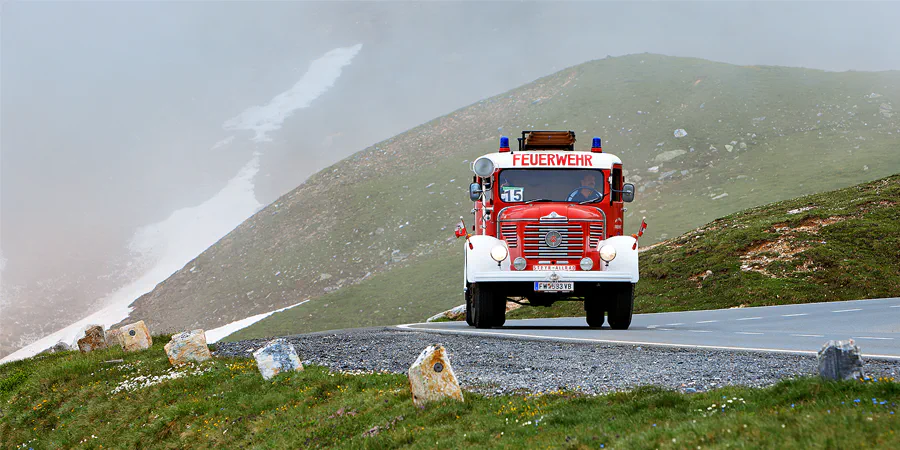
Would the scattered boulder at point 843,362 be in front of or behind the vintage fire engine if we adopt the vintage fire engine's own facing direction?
in front

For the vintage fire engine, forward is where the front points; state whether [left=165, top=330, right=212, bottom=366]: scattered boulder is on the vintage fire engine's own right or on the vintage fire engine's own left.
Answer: on the vintage fire engine's own right

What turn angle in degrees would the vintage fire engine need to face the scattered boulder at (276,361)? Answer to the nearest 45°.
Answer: approximately 45° to its right

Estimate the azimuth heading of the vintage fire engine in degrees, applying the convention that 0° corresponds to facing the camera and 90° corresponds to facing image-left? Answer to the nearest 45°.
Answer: approximately 0°

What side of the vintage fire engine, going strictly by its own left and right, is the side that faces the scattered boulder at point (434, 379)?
front

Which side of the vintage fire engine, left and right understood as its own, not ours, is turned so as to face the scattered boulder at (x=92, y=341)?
right

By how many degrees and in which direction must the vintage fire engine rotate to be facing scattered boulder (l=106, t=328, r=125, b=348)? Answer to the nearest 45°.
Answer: approximately 90° to its right
